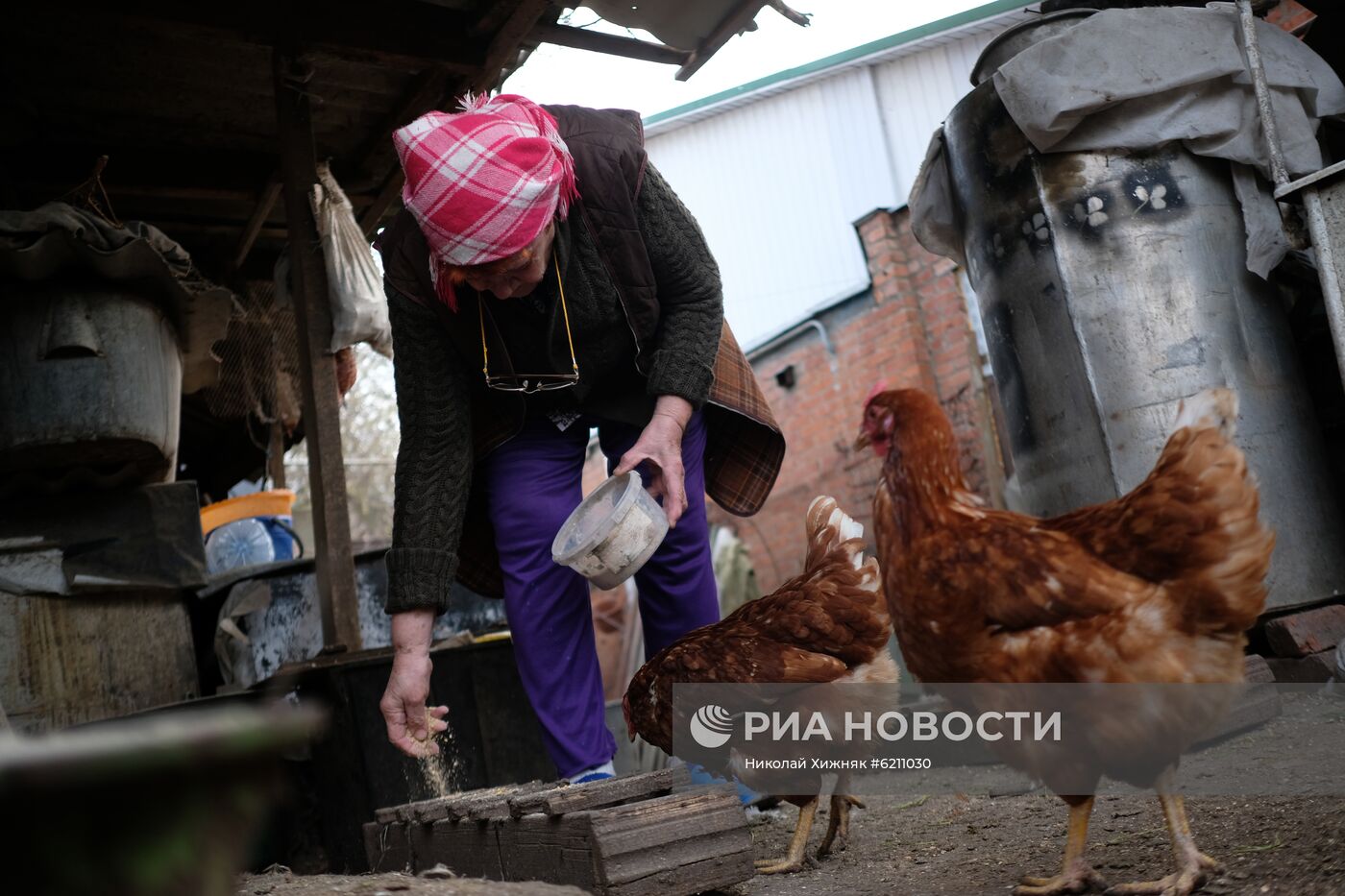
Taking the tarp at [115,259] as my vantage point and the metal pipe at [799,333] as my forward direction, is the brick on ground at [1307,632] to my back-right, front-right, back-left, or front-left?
front-right

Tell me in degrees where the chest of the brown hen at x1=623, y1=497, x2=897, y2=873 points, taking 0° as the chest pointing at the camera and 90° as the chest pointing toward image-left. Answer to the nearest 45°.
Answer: approximately 90°

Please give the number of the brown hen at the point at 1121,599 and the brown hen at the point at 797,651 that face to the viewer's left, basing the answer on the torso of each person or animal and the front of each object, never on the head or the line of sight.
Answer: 2

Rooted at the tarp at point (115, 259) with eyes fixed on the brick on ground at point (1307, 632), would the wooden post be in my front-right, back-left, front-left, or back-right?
front-left

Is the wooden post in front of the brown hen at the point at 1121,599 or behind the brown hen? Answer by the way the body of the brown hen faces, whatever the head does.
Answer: in front

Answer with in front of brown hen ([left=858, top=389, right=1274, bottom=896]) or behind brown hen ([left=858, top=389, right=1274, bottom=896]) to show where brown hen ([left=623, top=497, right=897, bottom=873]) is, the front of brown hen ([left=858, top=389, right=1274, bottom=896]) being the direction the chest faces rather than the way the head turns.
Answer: in front

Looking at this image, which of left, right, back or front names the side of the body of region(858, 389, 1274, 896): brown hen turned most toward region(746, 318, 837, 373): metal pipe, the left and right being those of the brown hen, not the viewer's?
right

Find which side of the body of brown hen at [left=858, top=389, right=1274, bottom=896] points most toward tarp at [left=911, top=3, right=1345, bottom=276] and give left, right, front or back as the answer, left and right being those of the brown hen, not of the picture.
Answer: right

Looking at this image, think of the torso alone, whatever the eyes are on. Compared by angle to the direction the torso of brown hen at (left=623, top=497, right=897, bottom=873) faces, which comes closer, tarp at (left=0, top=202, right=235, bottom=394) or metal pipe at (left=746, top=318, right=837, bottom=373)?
the tarp

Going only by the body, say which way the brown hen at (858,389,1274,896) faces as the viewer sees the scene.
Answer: to the viewer's left

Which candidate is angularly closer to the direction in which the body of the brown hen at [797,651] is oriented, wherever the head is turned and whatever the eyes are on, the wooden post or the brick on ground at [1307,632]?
the wooden post

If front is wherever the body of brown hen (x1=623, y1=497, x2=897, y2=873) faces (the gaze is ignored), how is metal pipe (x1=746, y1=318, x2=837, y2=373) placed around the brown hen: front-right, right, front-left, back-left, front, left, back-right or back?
right
